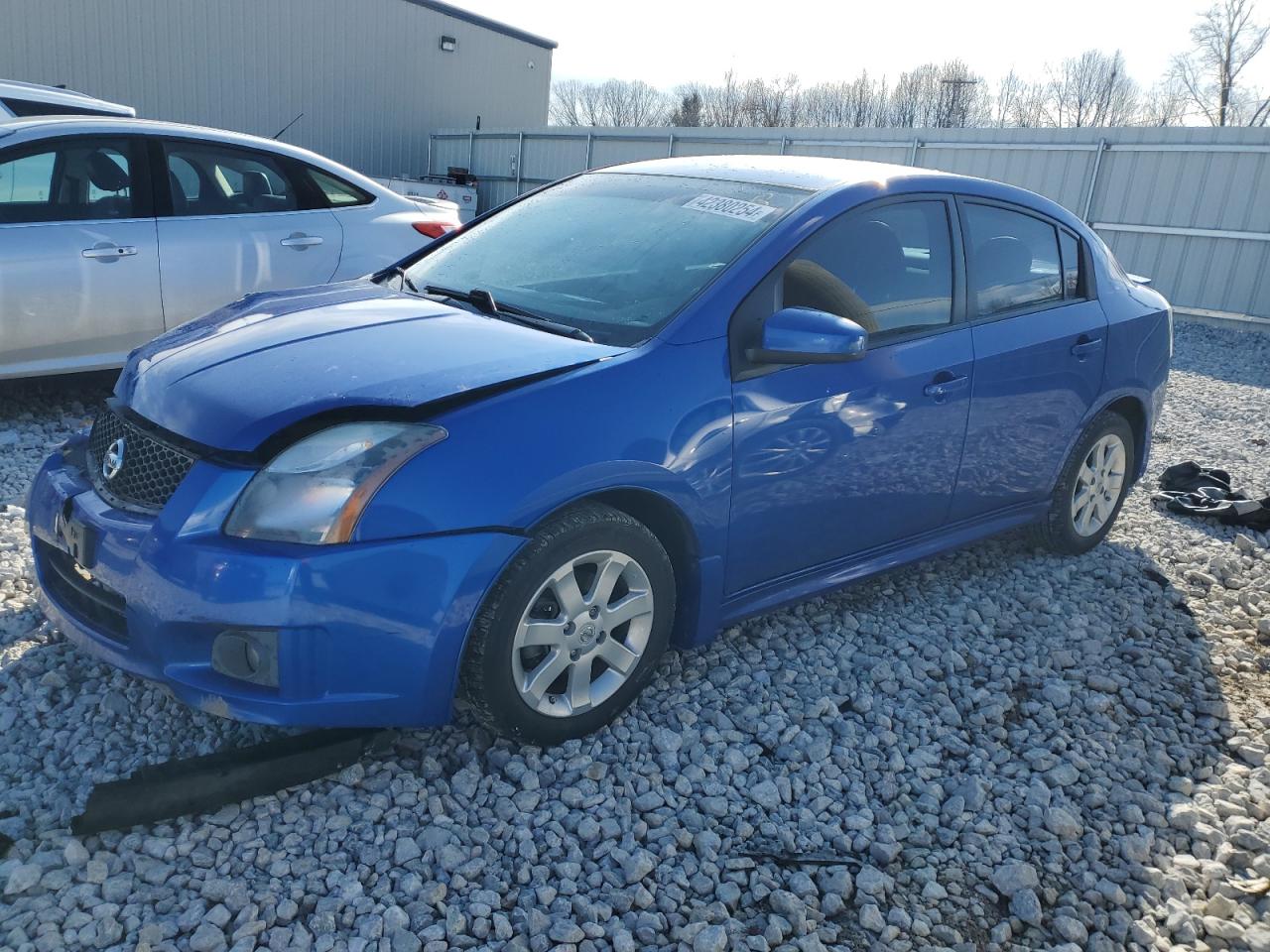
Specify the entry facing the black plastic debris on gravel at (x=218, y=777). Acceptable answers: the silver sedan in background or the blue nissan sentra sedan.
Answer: the blue nissan sentra sedan

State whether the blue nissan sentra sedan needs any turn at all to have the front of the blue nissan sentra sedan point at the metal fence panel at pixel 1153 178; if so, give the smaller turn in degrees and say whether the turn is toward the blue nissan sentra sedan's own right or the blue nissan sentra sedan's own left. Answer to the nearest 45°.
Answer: approximately 180°

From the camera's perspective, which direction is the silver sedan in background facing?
to the viewer's left

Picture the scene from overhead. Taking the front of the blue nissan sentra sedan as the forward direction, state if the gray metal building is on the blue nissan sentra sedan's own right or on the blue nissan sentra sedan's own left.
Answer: on the blue nissan sentra sedan's own right

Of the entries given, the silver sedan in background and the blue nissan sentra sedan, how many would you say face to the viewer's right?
0

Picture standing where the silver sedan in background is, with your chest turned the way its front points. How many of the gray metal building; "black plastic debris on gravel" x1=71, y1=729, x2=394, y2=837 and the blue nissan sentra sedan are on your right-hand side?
1

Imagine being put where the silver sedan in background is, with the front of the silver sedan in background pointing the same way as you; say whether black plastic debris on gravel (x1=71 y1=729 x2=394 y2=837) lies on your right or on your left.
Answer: on your left

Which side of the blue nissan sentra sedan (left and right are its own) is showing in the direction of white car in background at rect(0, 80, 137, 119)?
right

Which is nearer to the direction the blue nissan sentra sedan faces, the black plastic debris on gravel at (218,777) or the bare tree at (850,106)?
the black plastic debris on gravel

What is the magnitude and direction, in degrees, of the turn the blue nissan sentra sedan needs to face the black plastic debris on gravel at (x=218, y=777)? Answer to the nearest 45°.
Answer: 0° — it already faces it

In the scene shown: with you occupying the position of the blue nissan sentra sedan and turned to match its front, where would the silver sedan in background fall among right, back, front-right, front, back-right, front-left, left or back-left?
right

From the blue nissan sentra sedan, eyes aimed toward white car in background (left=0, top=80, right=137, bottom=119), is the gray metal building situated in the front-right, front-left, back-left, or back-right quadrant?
front-right

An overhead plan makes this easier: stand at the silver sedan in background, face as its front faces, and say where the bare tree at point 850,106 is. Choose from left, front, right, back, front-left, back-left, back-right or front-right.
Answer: back-right

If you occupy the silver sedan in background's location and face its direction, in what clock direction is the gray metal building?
The gray metal building is roughly at 3 o'clock from the silver sedan in background.
